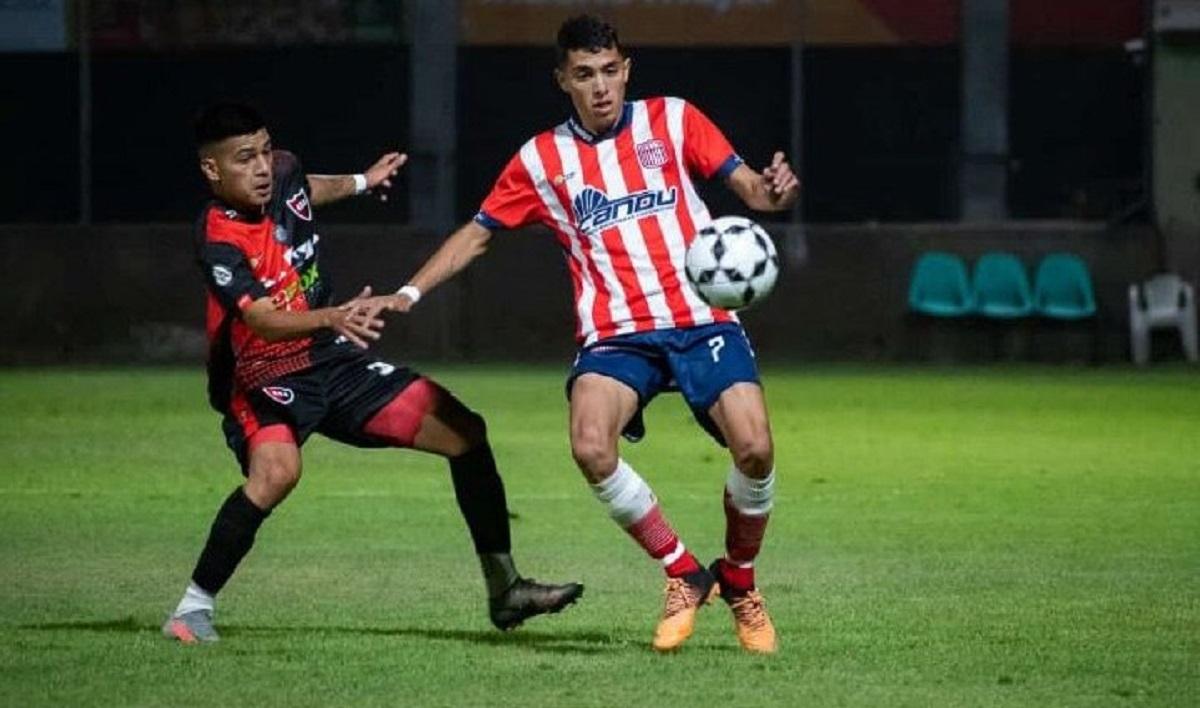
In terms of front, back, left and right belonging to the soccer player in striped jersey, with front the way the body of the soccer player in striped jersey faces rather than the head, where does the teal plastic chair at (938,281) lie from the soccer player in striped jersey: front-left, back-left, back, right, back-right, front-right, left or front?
back

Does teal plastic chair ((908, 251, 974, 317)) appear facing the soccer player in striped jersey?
yes

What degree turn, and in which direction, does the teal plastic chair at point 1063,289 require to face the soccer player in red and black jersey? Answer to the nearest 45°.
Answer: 0° — it already faces them

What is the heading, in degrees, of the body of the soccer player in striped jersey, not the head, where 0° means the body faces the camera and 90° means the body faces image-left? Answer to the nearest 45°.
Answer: approximately 0°

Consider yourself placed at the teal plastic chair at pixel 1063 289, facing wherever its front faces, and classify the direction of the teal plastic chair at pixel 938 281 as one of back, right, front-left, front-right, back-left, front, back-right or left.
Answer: right

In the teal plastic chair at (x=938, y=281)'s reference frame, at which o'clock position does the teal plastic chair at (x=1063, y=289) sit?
the teal plastic chair at (x=1063, y=289) is roughly at 9 o'clock from the teal plastic chair at (x=938, y=281).

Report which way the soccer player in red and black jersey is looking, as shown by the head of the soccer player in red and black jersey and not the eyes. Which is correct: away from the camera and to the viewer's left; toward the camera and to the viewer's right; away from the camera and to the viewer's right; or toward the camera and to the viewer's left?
toward the camera and to the viewer's right
